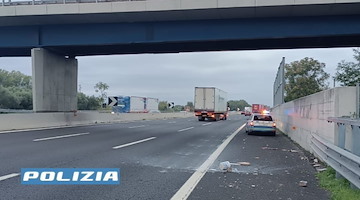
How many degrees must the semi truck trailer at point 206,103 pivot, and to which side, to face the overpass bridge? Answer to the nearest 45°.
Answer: approximately 135° to its right

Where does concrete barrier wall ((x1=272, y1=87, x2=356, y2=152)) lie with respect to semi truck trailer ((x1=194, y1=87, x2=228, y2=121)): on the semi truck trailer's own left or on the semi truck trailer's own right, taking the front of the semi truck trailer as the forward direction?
on the semi truck trailer's own right

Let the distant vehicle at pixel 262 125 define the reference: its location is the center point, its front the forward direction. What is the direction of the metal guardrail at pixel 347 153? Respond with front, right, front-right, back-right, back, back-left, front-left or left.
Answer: back

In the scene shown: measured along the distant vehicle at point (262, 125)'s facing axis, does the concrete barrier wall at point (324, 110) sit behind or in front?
behind

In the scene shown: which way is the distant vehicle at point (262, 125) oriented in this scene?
away from the camera

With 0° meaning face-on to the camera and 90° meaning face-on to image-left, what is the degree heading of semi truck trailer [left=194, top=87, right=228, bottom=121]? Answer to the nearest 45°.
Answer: approximately 225°

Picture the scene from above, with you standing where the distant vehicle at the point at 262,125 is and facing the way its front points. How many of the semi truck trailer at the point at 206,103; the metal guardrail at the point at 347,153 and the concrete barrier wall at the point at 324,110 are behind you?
2

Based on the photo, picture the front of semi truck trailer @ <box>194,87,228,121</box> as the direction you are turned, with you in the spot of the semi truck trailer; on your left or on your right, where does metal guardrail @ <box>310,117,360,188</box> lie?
on your right
